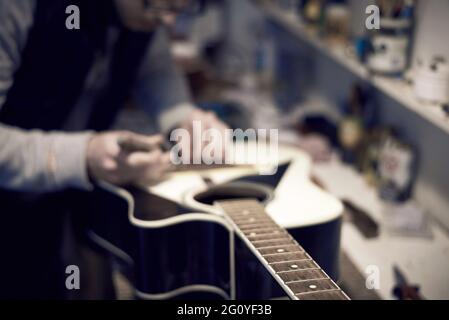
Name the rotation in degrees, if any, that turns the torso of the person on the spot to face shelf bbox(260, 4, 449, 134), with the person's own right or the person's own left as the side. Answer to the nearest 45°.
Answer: approximately 45° to the person's own left

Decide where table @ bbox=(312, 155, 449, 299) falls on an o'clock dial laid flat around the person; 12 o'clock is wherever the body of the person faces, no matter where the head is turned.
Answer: The table is roughly at 11 o'clock from the person.

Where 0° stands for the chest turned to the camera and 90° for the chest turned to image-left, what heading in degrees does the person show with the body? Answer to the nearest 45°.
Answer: approximately 315°
